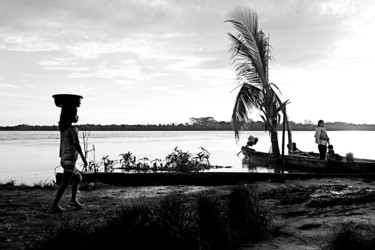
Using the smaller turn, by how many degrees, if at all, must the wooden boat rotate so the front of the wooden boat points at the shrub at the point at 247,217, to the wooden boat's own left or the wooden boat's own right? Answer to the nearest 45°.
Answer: approximately 90° to the wooden boat's own left

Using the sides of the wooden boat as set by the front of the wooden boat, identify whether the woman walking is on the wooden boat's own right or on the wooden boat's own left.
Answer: on the wooden boat's own left

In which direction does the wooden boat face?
to the viewer's left
